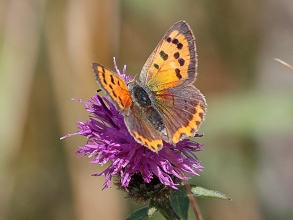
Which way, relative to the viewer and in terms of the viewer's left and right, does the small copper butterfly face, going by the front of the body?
facing away from the viewer and to the left of the viewer
